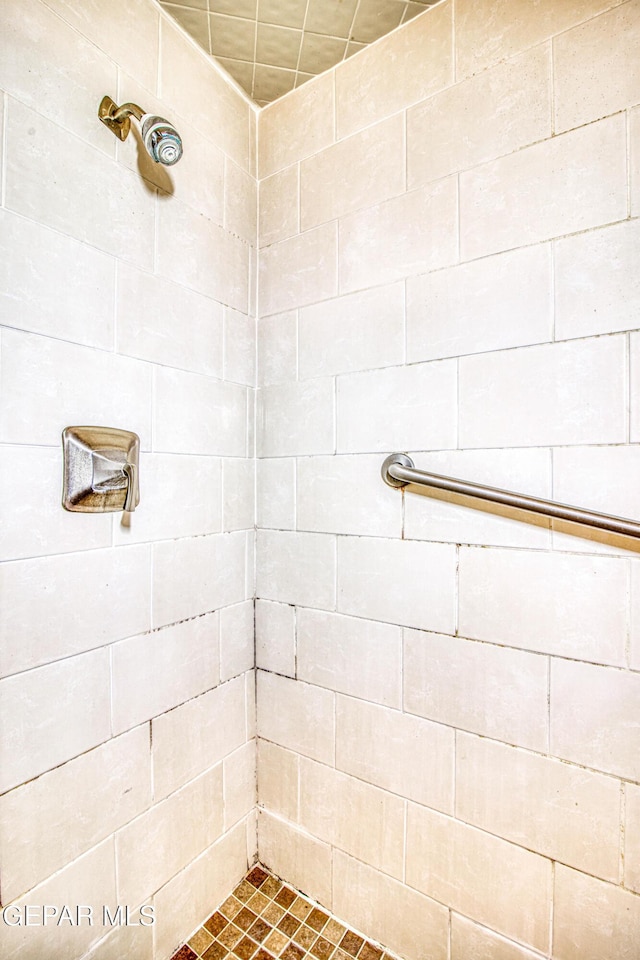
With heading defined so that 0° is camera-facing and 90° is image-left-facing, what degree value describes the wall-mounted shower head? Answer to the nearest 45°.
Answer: approximately 315°
